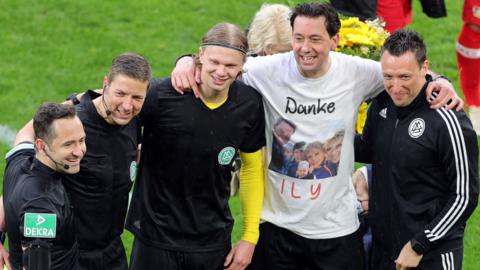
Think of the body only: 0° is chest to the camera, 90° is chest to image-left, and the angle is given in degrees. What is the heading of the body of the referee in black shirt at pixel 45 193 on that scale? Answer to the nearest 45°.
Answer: approximately 270°

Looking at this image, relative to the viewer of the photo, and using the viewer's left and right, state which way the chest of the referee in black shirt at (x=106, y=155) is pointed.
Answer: facing the viewer and to the right of the viewer

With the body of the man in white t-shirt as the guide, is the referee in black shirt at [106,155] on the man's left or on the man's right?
on the man's right

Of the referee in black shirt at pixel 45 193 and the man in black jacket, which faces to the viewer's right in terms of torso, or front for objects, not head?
the referee in black shirt

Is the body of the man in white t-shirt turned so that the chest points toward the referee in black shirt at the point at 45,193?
no

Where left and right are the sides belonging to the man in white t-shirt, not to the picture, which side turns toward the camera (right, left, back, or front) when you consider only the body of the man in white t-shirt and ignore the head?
front

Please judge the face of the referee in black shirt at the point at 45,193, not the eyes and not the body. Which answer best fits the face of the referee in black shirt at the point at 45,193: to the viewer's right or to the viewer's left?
to the viewer's right

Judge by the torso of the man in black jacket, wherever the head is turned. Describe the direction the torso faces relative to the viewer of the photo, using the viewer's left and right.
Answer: facing the viewer and to the left of the viewer
